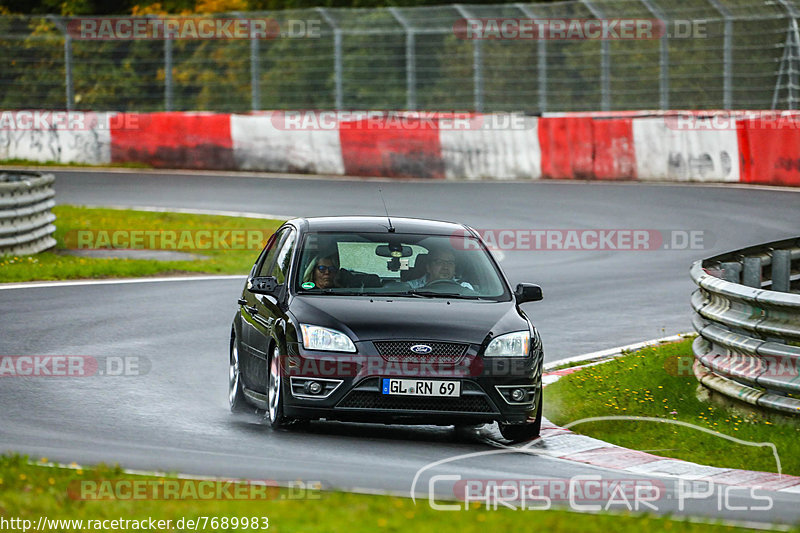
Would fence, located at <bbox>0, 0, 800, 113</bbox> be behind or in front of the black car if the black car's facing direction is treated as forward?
behind

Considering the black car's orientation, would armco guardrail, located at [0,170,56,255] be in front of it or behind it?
behind

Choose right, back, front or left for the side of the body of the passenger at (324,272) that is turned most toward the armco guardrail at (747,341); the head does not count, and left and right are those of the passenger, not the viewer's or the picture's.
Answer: left

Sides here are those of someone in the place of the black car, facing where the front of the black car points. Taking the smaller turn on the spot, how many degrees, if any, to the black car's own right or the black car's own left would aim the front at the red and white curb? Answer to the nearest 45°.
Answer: approximately 45° to the black car's own left

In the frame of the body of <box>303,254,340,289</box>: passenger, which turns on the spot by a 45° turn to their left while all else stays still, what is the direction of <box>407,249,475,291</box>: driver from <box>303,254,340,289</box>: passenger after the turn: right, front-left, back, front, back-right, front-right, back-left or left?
front-left

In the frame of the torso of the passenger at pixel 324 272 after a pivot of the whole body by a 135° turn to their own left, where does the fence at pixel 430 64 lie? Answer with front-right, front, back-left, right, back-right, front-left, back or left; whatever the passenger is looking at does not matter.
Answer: front-left

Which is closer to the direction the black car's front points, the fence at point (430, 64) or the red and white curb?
the red and white curb

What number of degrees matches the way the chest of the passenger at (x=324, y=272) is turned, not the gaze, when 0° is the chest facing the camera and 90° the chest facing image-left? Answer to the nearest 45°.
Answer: approximately 0°

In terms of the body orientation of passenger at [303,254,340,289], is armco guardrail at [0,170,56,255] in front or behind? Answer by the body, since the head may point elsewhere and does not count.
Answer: behind
